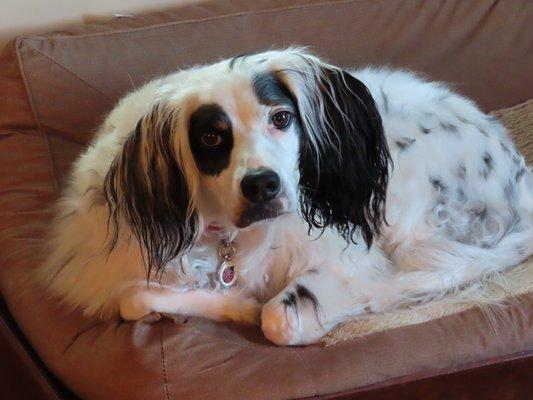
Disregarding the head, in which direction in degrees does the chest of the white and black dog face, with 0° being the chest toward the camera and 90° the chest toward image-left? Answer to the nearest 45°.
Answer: approximately 45°
